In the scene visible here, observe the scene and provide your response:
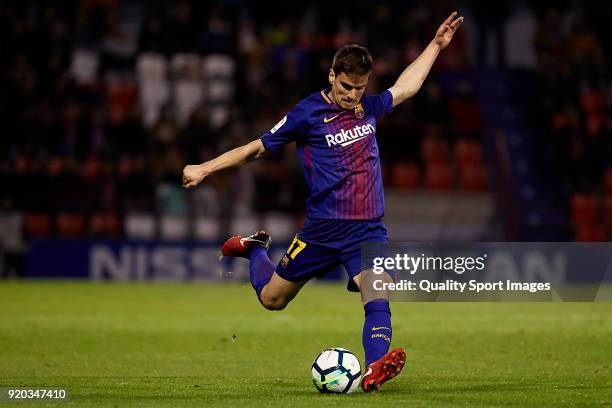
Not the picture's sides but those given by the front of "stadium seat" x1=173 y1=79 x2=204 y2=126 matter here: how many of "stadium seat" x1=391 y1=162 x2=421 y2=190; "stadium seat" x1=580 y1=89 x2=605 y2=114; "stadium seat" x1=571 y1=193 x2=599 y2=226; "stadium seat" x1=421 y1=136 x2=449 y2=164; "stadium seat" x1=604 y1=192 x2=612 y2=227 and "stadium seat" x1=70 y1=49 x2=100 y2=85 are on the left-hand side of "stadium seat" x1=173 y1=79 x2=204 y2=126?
5

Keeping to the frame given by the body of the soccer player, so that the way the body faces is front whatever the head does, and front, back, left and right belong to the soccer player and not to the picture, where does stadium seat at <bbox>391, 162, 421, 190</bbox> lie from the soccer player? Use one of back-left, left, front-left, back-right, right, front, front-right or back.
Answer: back-left

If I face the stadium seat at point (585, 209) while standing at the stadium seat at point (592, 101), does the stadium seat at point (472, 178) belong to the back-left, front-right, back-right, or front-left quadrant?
front-right

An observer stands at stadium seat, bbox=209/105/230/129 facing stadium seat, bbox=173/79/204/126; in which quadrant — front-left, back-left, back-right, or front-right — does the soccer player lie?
back-left

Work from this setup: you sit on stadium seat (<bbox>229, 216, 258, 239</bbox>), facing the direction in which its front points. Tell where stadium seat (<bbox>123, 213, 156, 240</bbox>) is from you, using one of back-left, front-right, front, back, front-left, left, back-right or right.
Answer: right

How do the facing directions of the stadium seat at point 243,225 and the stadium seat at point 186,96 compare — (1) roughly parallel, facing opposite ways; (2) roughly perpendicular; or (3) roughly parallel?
roughly parallel

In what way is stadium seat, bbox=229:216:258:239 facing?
toward the camera

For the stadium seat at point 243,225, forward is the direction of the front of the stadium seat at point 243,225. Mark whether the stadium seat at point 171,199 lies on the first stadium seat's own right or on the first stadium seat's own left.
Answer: on the first stadium seat's own right

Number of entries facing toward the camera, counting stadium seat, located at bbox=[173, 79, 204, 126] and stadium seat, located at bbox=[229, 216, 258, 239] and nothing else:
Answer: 2

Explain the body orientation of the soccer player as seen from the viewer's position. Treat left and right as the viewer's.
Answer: facing the viewer and to the right of the viewer

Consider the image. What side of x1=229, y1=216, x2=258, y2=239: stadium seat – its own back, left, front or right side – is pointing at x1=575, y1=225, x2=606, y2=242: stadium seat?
left

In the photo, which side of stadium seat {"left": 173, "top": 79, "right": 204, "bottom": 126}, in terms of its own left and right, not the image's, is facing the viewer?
front
